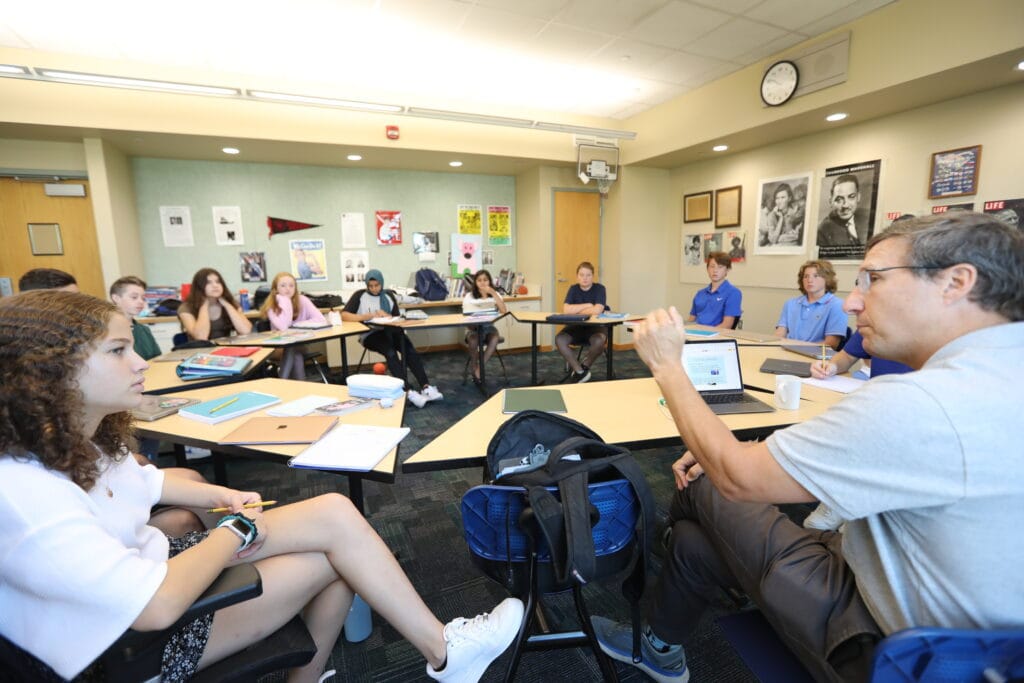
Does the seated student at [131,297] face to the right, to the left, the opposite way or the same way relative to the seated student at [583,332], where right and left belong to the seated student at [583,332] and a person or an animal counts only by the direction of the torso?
to the left

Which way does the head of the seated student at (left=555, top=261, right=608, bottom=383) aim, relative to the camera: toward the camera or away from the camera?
toward the camera

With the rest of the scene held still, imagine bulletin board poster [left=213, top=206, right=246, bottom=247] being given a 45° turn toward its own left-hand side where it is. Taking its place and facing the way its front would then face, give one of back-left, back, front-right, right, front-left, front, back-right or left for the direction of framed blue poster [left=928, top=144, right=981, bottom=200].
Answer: front

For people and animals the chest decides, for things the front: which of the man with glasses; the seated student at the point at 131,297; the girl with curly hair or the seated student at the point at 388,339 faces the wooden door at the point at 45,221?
the man with glasses

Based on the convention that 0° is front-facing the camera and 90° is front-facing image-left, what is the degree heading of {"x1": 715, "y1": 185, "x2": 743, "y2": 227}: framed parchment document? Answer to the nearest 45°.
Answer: approximately 45°

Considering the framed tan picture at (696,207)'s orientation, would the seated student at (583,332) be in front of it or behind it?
in front

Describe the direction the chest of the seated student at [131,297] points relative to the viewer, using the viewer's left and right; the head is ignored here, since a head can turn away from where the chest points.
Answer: facing the viewer and to the right of the viewer

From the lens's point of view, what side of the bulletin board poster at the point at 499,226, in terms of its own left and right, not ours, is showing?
front

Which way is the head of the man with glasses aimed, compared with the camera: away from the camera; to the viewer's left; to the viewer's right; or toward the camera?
to the viewer's left

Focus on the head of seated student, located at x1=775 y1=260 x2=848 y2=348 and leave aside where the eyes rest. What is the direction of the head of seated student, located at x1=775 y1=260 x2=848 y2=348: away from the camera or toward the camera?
toward the camera

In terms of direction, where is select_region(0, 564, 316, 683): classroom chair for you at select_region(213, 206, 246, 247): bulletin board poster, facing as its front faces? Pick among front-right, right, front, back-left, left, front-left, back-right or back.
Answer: front

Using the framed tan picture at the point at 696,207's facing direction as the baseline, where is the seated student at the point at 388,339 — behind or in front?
in front

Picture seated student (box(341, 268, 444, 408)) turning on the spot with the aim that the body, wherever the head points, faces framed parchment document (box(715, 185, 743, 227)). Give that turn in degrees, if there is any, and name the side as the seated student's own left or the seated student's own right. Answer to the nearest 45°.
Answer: approximately 45° to the seated student's own left

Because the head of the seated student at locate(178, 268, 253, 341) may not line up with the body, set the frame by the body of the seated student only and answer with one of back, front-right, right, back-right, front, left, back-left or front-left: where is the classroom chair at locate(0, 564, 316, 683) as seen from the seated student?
front-right

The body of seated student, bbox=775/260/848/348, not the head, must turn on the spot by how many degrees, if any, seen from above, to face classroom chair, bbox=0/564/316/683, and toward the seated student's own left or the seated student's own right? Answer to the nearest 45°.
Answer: approximately 45° to the seated student's own left

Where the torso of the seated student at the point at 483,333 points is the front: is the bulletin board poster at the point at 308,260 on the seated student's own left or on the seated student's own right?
on the seated student's own right

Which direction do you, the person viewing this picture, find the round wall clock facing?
facing the viewer and to the left of the viewer

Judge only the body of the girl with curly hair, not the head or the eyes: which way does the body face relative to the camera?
to the viewer's right

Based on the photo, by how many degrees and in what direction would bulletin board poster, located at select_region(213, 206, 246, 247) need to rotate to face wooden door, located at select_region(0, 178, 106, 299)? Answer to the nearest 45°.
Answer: approximately 90° to its right

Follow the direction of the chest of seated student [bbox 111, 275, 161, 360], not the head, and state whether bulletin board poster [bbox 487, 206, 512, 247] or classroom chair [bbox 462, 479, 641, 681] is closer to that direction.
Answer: the classroom chair

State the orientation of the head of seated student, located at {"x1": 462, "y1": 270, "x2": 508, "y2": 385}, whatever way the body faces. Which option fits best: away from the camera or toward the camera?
toward the camera

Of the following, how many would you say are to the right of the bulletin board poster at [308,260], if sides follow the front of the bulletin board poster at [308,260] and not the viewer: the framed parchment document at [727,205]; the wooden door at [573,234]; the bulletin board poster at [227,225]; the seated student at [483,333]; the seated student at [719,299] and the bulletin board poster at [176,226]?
2
